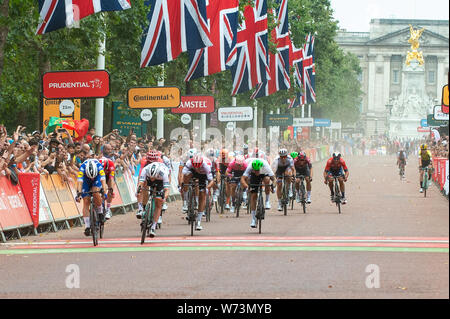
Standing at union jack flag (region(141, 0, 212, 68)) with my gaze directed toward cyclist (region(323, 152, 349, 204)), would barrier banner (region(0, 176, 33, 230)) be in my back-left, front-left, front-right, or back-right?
back-right

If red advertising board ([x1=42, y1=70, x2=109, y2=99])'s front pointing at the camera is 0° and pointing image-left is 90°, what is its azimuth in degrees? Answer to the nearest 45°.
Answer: approximately 0°

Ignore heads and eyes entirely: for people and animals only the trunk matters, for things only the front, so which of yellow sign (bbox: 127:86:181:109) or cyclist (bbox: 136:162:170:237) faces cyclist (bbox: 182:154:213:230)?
the yellow sign

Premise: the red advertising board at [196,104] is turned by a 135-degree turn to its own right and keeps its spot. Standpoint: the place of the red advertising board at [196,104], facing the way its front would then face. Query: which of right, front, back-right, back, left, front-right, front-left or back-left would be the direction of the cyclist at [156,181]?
back-left

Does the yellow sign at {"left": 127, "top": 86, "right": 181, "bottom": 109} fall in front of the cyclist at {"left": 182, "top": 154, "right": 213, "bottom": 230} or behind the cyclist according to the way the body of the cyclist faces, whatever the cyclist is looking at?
behind

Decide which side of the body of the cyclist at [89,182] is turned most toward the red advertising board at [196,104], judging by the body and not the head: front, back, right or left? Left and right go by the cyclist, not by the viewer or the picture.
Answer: back

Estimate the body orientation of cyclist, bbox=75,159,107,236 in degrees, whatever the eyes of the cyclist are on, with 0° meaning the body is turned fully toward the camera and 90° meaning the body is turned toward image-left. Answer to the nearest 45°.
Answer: approximately 0°

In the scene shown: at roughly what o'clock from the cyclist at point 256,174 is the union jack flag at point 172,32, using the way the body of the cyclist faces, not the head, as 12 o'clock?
The union jack flag is roughly at 5 o'clock from the cyclist.

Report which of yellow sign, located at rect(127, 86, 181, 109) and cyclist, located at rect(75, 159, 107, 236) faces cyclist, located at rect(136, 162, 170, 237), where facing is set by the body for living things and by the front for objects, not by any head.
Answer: the yellow sign

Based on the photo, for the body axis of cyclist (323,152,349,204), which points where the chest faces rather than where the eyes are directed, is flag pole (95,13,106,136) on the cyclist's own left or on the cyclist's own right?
on the cyclist's own right
